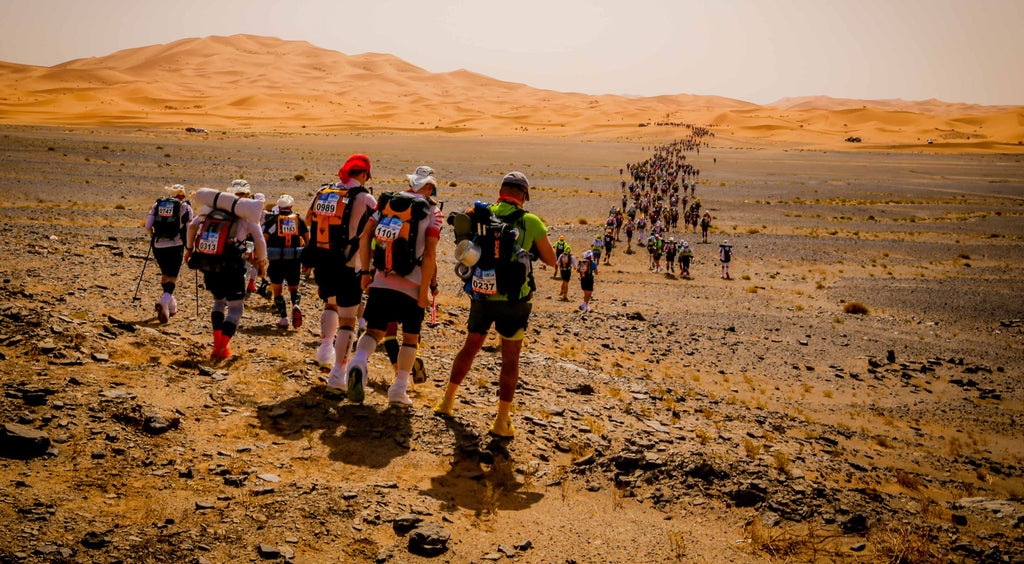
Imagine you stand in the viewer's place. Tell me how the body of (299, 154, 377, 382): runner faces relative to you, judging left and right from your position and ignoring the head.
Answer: facing away from the viewer and to the right of the viewer

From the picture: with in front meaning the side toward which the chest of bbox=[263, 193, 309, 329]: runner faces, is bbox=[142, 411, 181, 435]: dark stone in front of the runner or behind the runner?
behind

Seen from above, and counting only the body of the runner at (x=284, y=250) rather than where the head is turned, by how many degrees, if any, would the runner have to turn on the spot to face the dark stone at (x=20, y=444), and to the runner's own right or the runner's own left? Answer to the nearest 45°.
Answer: approximately 180°

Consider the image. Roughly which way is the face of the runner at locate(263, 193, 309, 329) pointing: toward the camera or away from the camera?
away from the camera

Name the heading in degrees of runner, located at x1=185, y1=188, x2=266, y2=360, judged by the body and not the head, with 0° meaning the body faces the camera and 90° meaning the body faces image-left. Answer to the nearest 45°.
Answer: approximately 225°

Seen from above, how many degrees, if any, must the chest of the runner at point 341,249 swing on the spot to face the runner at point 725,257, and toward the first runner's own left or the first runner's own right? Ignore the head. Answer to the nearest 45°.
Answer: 0° — they already face them

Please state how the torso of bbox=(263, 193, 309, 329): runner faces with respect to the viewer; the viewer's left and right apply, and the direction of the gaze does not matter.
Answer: facing away from the viewer

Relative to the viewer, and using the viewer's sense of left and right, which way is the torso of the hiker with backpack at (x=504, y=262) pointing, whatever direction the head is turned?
facing away from the viewer and to the right of the viewer
